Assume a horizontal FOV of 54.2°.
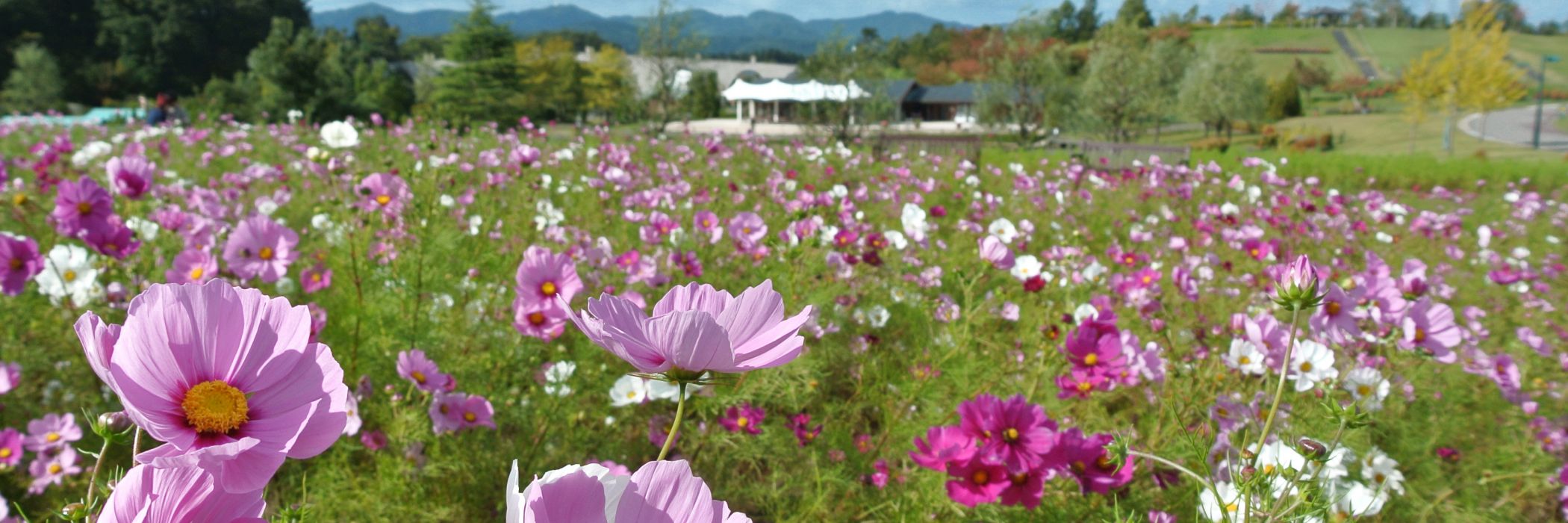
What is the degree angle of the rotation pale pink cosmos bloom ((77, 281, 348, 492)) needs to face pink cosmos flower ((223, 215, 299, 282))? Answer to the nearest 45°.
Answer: approximately 180°

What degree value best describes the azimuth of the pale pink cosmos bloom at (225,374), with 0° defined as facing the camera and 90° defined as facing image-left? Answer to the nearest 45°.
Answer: approximately 0°

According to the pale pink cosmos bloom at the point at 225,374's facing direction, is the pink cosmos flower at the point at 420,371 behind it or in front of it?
behind

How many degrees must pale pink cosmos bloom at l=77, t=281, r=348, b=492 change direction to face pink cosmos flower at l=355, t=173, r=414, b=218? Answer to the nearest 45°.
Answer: approximately 180°
